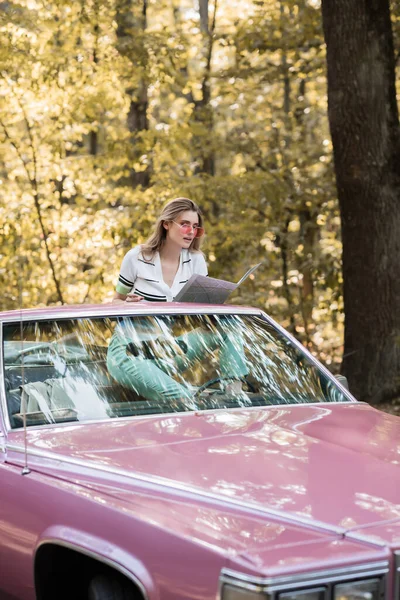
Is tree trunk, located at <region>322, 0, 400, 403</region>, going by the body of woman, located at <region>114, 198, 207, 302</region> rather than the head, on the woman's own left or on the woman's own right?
on the woman's own left

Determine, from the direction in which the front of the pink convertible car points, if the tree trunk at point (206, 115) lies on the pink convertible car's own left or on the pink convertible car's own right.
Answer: on the pink convertible car's own left

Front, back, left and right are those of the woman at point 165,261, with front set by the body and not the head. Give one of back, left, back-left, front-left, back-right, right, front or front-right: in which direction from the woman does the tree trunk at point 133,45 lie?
back-left

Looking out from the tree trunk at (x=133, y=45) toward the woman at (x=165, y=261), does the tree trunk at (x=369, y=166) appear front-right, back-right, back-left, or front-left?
front-left

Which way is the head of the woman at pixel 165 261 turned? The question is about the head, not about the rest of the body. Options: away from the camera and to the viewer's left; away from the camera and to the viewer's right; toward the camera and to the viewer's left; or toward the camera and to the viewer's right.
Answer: toward the camera and to the viewer's right

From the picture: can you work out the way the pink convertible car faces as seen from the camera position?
facing the viewer and to the right of the viewer

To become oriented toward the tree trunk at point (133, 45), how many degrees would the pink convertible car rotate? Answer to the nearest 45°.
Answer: approximately 135° to its left

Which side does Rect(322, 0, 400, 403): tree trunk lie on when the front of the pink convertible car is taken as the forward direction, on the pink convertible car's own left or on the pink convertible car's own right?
on the pink convertible car's own left

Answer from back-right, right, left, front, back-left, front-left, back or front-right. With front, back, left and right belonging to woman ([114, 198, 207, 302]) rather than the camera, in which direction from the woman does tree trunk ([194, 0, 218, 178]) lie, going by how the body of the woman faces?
back-left
